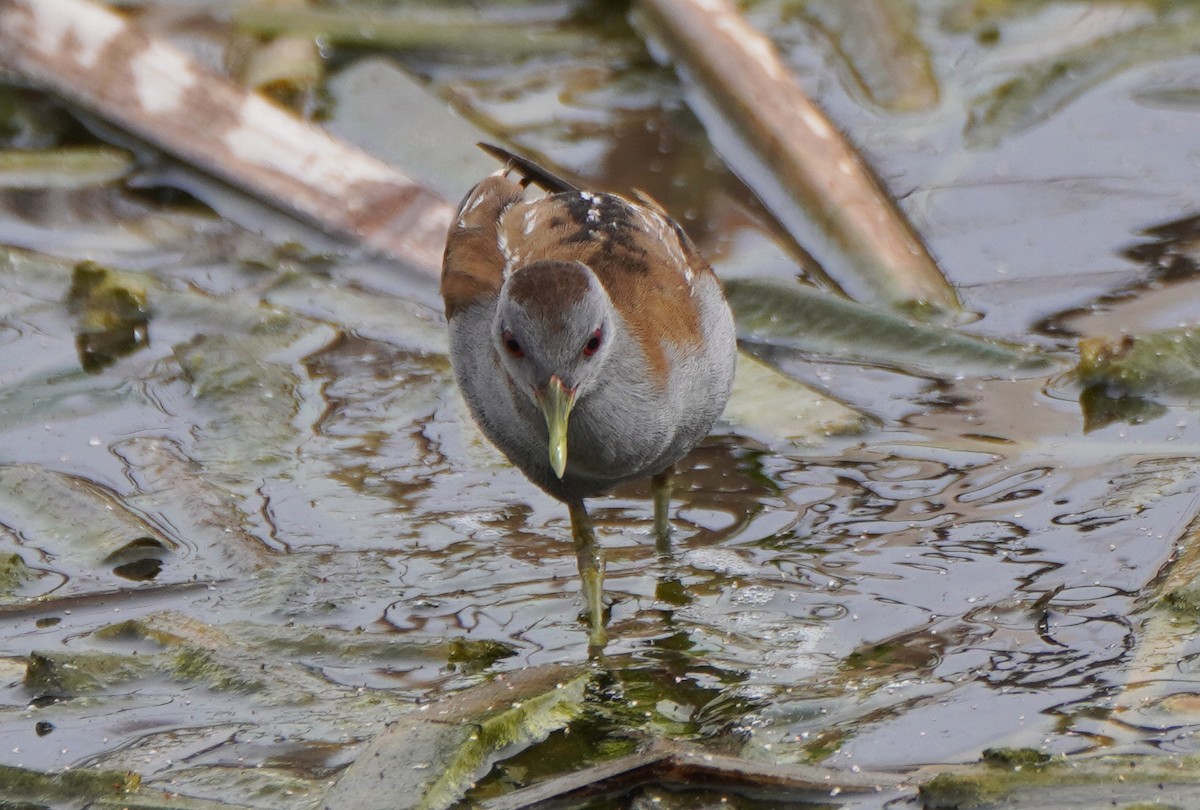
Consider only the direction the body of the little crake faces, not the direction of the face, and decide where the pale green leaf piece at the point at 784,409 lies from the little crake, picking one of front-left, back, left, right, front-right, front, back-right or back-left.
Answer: back-left

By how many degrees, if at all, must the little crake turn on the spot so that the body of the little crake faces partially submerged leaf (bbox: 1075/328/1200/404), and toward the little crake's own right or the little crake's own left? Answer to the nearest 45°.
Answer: approximately 90° to the little crake's own left

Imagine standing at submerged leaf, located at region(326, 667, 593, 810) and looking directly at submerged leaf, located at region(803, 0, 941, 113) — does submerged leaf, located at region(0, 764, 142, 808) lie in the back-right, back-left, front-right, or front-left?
back-left

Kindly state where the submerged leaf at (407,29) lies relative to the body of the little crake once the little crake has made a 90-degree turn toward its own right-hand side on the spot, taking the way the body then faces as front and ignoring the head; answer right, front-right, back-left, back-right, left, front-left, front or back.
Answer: right

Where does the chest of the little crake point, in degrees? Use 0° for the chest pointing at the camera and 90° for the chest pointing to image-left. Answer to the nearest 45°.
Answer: approximately 0°

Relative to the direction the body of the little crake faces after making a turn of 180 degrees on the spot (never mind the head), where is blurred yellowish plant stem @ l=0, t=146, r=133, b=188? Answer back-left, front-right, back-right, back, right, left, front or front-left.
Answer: front-left

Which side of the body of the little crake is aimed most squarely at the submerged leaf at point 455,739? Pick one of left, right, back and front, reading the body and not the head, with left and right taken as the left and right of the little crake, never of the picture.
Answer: front

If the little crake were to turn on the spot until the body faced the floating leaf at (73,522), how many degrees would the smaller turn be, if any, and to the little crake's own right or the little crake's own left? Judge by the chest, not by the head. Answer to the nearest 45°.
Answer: approximately 90° to the little crake's own right

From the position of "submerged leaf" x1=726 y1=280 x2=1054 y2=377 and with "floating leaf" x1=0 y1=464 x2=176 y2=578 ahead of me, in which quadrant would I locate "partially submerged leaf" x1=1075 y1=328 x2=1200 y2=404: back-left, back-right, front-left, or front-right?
back-left

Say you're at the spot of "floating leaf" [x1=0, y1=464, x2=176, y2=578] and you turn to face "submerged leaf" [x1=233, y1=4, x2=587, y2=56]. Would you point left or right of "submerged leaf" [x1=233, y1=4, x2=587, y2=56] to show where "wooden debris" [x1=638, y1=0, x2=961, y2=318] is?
right

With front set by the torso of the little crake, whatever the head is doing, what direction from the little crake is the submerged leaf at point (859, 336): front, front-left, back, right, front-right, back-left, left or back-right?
back-left

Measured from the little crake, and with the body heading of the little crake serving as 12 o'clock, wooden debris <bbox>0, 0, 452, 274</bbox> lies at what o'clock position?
The wooden debris is roughly at 5 o'clock from the little crake.
